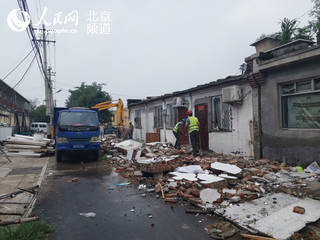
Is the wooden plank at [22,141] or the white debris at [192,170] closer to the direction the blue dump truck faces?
the white debris

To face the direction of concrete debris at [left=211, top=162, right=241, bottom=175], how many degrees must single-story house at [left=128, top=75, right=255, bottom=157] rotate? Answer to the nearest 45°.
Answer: approximately 45° to its left

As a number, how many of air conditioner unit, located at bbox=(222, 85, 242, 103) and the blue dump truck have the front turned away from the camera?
0

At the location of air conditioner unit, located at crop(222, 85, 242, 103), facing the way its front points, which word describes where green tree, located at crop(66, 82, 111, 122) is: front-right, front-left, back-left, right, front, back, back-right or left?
right

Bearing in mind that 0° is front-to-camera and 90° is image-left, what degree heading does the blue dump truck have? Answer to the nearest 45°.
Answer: approximately 0°

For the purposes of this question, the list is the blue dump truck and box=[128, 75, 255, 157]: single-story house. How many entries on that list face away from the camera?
0

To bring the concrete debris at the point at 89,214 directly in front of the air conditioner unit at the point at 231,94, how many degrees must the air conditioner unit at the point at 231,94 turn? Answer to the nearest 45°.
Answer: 0° — it already faces it

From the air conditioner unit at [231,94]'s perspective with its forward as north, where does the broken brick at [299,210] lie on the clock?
The broken brick is roughly at 10 o'clock from the air conditioner unit.

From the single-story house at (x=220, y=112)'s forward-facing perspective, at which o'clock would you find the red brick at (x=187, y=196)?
The red brick is roughly at 11 o'clock from the single-story house.

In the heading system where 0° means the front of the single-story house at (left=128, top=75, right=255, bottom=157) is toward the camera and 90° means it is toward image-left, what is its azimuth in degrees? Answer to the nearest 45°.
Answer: approximately 45°

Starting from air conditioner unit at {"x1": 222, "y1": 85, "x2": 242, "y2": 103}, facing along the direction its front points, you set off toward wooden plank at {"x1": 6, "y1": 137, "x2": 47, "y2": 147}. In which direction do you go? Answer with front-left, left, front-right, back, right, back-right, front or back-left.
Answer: front-right

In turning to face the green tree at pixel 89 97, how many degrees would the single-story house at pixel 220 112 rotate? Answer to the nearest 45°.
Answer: approximately 90° to its right

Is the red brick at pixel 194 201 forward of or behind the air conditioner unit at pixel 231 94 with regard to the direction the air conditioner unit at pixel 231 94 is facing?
forward

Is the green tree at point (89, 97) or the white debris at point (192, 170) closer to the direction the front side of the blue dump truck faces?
the white debris

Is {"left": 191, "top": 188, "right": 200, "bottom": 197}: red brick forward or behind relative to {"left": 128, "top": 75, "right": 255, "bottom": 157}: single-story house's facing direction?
forward

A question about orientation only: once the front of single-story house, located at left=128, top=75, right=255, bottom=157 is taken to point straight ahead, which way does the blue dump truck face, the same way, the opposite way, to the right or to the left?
to the left

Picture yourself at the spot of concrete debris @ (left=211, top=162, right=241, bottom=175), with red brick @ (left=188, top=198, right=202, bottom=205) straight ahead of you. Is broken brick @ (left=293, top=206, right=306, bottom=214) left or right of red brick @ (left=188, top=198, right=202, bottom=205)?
left

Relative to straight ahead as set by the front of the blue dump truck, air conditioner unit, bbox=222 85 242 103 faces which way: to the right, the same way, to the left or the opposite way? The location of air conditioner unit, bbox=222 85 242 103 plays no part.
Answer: to the right
